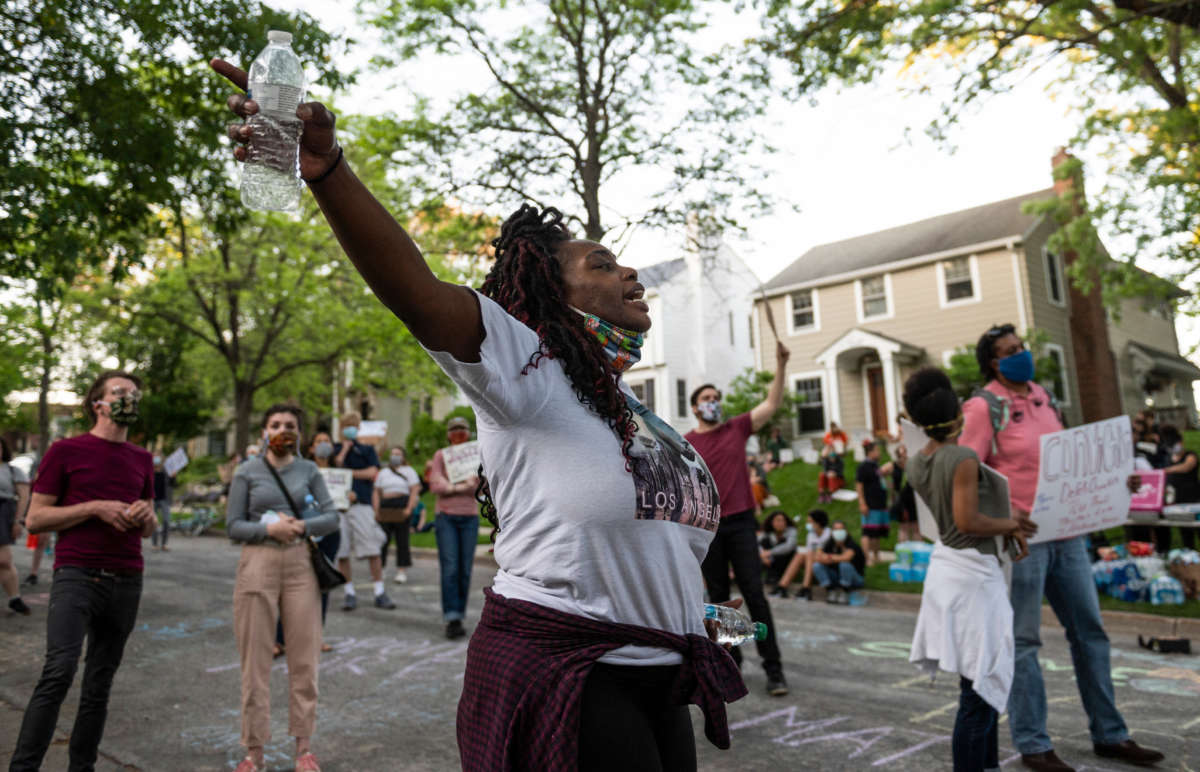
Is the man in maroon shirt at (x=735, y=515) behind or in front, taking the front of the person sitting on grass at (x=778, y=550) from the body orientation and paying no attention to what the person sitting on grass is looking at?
in front

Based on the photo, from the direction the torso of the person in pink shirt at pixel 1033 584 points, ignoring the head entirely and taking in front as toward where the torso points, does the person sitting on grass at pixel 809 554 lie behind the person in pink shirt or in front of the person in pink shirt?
behind

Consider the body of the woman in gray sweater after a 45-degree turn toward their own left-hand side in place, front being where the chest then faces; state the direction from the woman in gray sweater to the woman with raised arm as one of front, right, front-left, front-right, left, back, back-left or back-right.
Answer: front-right

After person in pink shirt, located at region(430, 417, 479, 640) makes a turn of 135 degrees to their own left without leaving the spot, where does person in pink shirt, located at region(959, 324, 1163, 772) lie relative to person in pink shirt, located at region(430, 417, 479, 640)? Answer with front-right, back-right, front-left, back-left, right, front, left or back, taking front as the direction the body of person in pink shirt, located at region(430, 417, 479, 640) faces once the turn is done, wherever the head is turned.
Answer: right

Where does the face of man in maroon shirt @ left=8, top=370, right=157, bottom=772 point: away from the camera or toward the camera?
toward the camera

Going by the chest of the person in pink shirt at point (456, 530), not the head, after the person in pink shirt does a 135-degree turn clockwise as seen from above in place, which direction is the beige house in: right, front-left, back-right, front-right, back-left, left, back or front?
right

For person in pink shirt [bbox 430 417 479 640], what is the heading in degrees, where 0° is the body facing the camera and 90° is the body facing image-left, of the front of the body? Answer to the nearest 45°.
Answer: approximately 0°

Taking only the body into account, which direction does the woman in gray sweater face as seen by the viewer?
toward the camera

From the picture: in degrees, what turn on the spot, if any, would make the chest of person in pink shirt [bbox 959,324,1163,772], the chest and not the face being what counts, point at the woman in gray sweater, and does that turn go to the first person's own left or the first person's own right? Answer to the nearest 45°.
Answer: approximately 90° to the first person's own right

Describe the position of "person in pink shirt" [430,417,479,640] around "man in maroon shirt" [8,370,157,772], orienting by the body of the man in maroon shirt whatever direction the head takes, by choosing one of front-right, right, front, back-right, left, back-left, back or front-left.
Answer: left

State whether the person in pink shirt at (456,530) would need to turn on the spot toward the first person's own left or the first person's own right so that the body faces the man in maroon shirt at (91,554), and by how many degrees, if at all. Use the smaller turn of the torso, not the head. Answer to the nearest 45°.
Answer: approximately 45° to the first person's own right

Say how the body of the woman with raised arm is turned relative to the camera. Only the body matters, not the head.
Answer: to the viewer's right

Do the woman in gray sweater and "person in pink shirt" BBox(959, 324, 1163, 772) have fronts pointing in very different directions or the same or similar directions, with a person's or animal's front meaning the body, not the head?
same or similar directions

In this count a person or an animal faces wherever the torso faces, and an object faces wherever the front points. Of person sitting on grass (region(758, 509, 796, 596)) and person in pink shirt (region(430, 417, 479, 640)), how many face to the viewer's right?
0

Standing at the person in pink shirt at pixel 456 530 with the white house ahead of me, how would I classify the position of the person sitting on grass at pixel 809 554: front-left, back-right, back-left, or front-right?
front-right
